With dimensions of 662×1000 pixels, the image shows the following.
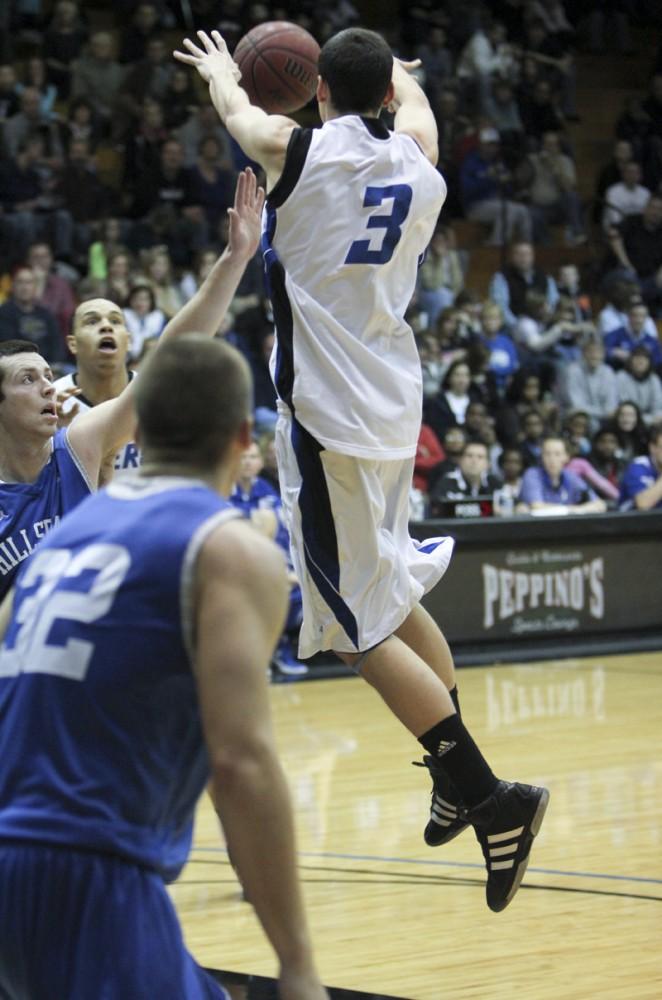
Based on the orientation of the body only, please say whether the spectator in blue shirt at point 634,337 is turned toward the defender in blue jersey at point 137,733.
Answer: yes

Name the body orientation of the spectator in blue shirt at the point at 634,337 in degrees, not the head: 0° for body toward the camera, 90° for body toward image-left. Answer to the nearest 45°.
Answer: approximately 0°

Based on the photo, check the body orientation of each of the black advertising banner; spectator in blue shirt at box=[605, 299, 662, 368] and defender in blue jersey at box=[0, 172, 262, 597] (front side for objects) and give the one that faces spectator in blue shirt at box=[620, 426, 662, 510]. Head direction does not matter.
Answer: spectator in blue shirt at box=[605, 299, 662, 368]

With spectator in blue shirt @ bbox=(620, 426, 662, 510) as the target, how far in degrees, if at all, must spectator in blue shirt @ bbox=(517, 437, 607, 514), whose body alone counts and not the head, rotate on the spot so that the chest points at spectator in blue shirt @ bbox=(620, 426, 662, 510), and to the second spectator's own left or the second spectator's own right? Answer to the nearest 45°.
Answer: approximately 135° to the second spectator's own left

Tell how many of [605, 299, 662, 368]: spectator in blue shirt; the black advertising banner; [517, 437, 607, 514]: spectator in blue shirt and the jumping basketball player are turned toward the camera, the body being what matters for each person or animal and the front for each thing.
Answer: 3

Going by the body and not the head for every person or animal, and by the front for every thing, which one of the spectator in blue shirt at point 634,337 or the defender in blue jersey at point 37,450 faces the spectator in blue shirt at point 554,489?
the spectator in blue shirt at point 634,337

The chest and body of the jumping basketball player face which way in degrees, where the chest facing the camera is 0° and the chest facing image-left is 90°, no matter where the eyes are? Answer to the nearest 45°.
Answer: approximately 135°

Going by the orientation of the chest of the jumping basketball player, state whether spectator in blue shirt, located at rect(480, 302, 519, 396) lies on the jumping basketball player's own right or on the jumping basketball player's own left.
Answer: on the jumping basketball player's own right

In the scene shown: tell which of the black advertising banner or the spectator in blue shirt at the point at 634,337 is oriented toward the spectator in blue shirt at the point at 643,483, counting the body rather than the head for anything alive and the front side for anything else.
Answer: the spectator in blue shirt at the point at 634,337

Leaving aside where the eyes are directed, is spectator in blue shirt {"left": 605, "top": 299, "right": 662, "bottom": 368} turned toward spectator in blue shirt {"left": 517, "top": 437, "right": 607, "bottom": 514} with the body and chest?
yes
